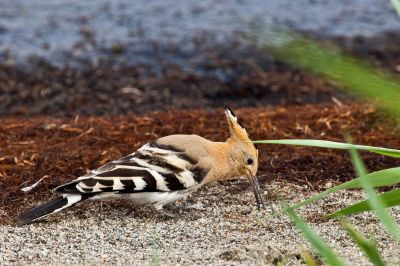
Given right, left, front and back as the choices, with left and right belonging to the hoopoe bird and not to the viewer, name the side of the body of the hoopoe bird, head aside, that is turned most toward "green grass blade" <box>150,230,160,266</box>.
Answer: right

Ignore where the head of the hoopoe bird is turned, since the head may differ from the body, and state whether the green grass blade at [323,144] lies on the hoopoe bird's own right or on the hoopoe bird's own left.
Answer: on the hoopoe bird's own right

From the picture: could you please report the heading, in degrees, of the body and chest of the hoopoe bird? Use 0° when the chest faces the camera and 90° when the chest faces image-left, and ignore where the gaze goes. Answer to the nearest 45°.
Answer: approximately 270°

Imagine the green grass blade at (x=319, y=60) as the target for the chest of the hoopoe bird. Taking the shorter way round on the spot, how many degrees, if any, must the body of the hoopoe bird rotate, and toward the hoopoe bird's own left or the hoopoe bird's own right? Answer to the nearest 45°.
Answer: approximately 90° to the hoopoe bird's own right
